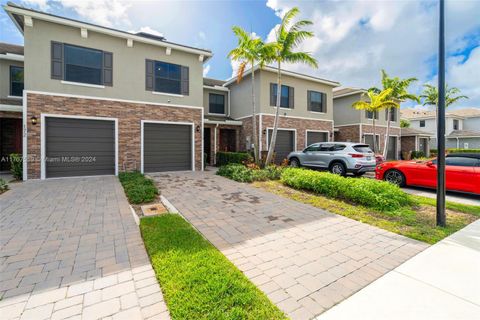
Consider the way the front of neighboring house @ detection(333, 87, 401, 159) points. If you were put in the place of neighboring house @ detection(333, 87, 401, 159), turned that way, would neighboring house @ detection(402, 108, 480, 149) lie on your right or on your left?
on your left

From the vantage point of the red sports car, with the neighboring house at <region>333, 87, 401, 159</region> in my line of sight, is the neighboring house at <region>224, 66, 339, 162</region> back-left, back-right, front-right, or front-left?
front-left

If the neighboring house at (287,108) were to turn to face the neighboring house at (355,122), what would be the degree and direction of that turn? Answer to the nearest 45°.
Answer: approximately 90° to its left

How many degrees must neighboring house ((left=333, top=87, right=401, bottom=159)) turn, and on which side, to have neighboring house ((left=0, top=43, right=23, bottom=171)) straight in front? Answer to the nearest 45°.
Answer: approximately 90° to its right

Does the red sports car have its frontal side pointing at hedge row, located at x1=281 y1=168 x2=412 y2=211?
no

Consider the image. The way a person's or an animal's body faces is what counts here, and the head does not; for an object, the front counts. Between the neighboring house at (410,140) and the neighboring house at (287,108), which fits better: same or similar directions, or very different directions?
same or similar directions

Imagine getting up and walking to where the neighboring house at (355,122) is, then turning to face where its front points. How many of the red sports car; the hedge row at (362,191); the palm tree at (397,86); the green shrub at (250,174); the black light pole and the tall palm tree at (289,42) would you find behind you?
0

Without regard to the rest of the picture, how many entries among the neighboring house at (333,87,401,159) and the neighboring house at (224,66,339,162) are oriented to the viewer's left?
0

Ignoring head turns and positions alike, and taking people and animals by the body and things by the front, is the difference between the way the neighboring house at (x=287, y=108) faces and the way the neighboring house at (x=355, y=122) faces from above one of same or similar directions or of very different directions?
same or similar directions

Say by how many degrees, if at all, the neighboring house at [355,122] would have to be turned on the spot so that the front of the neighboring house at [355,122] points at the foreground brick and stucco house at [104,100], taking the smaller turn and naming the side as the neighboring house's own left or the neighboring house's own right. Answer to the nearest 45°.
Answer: approximately 90° to the neighboring house's own right
